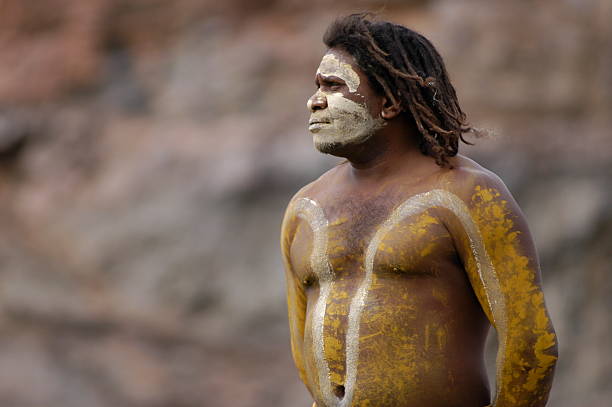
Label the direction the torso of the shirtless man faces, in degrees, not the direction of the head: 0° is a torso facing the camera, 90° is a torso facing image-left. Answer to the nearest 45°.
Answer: approximately 45°
